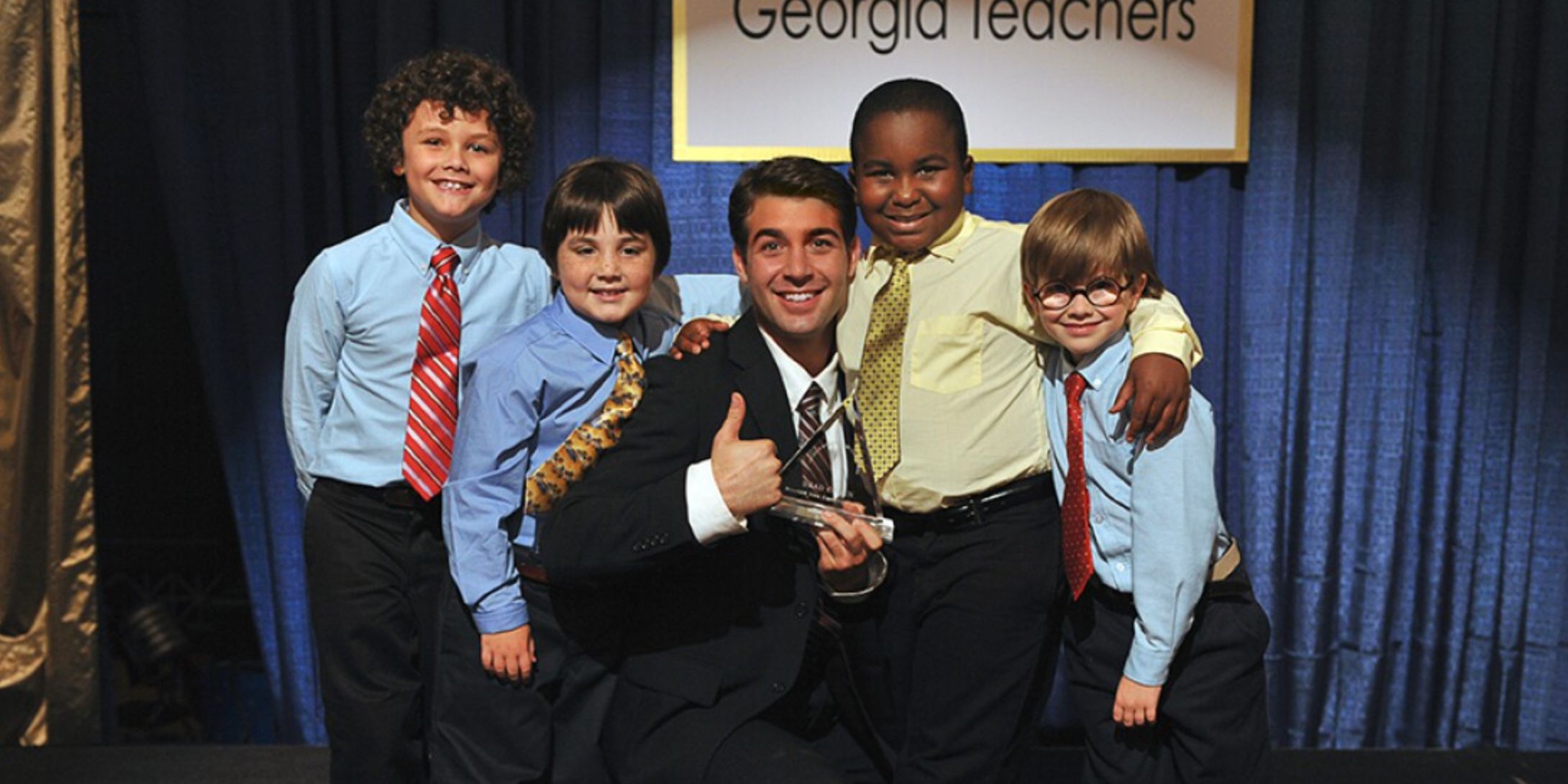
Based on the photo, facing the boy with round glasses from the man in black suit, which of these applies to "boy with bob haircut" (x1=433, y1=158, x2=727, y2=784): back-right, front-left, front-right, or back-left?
back-left

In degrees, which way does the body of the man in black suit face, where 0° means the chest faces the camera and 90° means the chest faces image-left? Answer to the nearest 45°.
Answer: approximately 315°

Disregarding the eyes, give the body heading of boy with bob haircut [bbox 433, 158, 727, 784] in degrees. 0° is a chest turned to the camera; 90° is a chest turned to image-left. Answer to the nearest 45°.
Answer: approximately 315°

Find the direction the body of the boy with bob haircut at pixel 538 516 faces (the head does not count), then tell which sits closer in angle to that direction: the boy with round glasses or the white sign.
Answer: the boy with round glasses

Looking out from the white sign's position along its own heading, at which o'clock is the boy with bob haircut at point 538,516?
The boy with bob haircut is roughly at 1 o'clock from the white sign.

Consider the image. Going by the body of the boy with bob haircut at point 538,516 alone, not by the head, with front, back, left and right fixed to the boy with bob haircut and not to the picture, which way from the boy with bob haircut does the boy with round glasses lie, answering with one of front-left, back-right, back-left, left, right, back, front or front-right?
front-left
